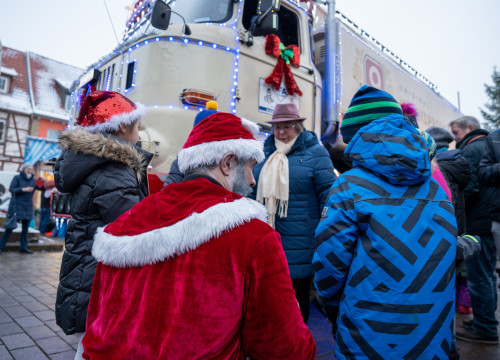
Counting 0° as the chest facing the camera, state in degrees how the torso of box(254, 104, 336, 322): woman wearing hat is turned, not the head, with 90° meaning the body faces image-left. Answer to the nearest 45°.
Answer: approximately 45°

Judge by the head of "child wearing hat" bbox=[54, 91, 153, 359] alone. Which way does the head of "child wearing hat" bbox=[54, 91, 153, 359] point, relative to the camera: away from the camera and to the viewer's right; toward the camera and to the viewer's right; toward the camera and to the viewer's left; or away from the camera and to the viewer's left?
away from the camera and to the viewer's right

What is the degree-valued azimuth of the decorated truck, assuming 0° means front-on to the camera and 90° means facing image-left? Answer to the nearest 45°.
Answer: approximately 45°

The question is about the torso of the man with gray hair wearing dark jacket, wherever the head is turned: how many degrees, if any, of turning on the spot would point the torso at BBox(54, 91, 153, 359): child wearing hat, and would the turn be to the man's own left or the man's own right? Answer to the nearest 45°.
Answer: approximately 45° to the man's own left
